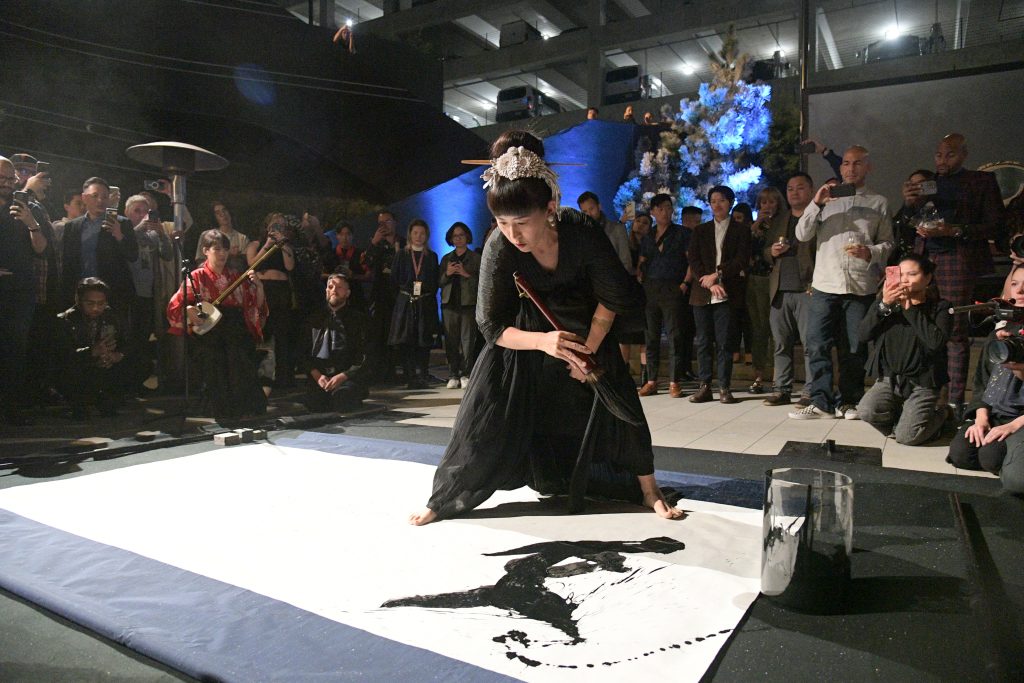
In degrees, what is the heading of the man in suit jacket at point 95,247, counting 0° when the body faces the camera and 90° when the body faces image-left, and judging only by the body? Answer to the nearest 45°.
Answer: approximately 0°

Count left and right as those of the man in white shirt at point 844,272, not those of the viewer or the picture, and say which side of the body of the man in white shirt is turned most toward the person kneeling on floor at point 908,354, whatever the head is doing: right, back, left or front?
left

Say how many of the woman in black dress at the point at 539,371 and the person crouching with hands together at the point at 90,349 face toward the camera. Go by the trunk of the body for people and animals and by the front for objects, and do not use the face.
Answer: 2

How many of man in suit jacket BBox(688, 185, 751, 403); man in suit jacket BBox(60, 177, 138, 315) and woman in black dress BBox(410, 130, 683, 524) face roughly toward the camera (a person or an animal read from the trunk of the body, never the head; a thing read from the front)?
3

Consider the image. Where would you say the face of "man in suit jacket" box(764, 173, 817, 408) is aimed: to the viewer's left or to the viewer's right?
to the viewer's left

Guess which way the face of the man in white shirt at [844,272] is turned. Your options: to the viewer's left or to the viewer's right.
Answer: to the viewer's left

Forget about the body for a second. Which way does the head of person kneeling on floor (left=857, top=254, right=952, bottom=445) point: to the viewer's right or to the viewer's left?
to the viewer's left

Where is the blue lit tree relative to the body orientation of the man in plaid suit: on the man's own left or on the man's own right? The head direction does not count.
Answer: on the man's own right

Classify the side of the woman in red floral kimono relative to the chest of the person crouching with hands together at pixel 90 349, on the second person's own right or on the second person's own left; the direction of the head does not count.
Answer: on the second person's own left
